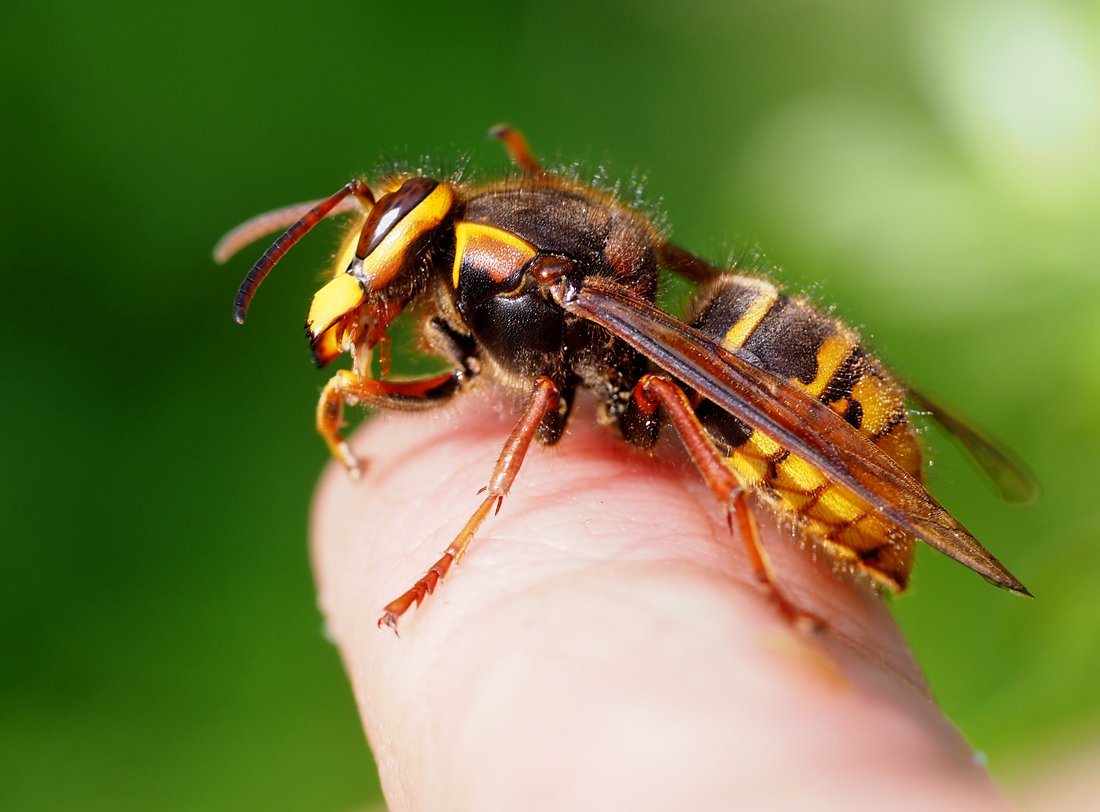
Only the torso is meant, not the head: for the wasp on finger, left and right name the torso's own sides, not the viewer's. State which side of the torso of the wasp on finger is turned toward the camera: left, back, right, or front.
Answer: left
